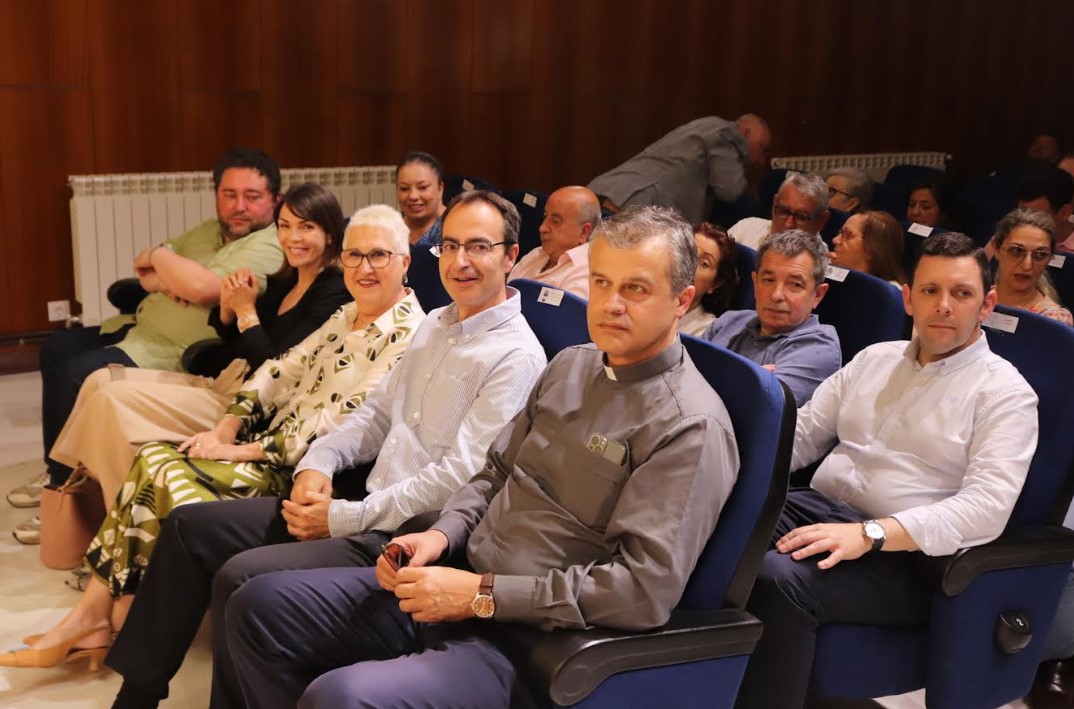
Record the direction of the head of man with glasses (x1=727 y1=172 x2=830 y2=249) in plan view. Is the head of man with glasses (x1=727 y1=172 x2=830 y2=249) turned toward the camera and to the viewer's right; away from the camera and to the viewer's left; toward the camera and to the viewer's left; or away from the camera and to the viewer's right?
toward the camera and to the viewer's left

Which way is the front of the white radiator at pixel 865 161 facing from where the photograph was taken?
facing the viewer

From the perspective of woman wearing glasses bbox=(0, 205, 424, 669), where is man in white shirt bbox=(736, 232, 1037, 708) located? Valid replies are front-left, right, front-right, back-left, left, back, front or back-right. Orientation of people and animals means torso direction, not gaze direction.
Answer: left

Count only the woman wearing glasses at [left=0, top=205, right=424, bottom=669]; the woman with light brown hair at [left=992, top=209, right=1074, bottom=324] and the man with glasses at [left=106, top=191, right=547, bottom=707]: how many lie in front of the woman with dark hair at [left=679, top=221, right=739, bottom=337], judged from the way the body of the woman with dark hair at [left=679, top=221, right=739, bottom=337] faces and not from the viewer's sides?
2

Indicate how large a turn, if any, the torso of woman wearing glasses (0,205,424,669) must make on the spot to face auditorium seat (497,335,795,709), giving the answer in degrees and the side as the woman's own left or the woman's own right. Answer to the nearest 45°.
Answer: approximately 90° to the woman's own left

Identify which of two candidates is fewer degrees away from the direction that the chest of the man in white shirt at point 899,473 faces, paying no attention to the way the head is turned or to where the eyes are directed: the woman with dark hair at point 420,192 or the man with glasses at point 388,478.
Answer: the man with glasses

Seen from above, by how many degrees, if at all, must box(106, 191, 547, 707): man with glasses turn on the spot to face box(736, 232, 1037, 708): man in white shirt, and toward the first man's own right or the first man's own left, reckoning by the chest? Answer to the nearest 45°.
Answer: approximately 135° to the first man's own left

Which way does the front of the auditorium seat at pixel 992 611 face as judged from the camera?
facing to the left of the viewer

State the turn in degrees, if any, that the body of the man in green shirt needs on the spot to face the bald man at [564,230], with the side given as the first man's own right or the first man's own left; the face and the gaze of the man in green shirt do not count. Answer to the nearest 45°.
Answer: approximately 135° to the first man's own left

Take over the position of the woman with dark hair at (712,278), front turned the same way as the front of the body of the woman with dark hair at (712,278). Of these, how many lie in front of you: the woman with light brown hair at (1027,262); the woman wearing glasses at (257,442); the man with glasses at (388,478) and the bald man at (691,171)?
2

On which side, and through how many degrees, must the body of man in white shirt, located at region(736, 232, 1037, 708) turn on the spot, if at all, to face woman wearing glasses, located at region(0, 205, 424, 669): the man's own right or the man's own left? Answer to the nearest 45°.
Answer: approximately 45° to the man's own right

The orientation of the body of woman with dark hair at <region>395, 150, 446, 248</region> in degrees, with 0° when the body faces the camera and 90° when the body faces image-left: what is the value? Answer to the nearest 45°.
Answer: approximately 45°

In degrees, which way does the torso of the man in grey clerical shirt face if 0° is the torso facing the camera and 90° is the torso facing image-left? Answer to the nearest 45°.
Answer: approximately 45°

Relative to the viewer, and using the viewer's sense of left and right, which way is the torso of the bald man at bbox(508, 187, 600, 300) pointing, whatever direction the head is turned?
facing the viewer and to the left of the viewer

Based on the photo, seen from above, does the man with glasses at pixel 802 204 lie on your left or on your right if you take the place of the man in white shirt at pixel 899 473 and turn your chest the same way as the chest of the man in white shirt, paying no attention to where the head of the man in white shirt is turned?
on your right
